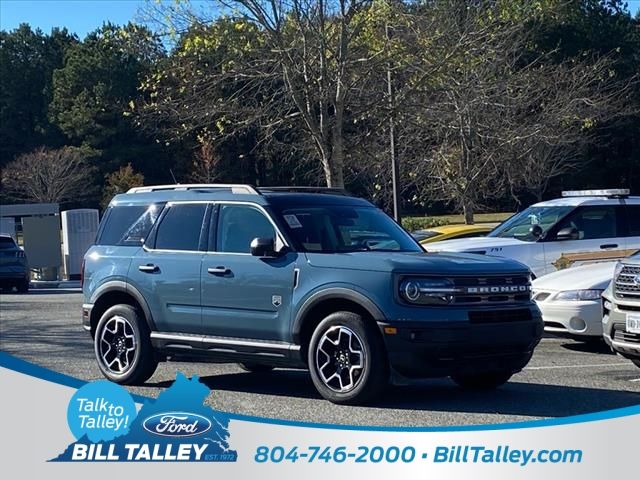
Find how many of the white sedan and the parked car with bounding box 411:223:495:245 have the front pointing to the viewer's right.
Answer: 0

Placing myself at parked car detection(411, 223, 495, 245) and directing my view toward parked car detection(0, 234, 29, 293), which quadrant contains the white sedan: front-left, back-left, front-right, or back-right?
back-left

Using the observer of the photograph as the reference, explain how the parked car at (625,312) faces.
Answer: facing the viewer and to the left of the viewer

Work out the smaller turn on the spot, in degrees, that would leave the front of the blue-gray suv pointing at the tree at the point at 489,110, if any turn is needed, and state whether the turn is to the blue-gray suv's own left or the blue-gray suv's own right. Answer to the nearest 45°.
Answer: approximately 135° to the blue-gray suv's own left

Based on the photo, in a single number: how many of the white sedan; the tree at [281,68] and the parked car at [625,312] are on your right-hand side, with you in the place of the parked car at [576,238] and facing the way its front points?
1

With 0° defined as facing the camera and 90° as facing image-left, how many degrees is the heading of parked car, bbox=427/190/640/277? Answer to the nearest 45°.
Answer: approximately 45°

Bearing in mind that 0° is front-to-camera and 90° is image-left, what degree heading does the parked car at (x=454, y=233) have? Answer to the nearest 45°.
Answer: approximately 45°

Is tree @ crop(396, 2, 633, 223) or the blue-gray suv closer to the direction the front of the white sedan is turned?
the blue-gray suv

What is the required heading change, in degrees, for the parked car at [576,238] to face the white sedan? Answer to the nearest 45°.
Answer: approximately 45° to its left

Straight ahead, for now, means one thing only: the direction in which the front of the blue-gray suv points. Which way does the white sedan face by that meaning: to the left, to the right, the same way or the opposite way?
to the right
